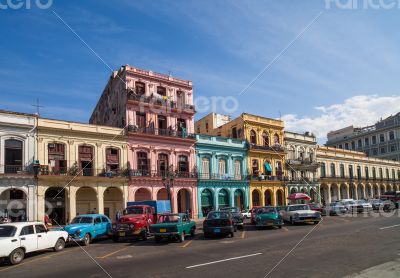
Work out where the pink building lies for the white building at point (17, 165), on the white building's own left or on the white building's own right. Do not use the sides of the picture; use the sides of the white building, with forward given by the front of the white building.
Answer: on the white building's own left

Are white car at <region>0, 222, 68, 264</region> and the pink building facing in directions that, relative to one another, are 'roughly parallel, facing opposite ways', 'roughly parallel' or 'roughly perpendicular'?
roughly perpendicular

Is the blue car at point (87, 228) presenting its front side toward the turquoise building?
no

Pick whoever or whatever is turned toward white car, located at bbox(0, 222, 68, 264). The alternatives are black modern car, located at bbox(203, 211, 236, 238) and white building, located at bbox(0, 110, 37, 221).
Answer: the white building

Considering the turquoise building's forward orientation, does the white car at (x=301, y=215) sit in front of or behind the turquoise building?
in front

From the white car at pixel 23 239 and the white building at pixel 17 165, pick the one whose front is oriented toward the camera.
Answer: the white building

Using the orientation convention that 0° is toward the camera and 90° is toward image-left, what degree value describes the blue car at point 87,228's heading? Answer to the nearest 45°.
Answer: approximately 45°

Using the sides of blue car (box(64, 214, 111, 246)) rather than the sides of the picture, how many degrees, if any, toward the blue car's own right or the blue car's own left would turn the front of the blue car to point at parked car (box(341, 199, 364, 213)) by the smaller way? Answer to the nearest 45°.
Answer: approximately 180°

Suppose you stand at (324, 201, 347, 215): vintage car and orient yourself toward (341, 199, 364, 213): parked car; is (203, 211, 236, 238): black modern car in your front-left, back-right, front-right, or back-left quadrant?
back-right

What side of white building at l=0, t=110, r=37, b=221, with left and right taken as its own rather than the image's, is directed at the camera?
front

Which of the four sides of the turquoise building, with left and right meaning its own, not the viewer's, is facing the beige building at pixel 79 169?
right

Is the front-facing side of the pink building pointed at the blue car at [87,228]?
no
